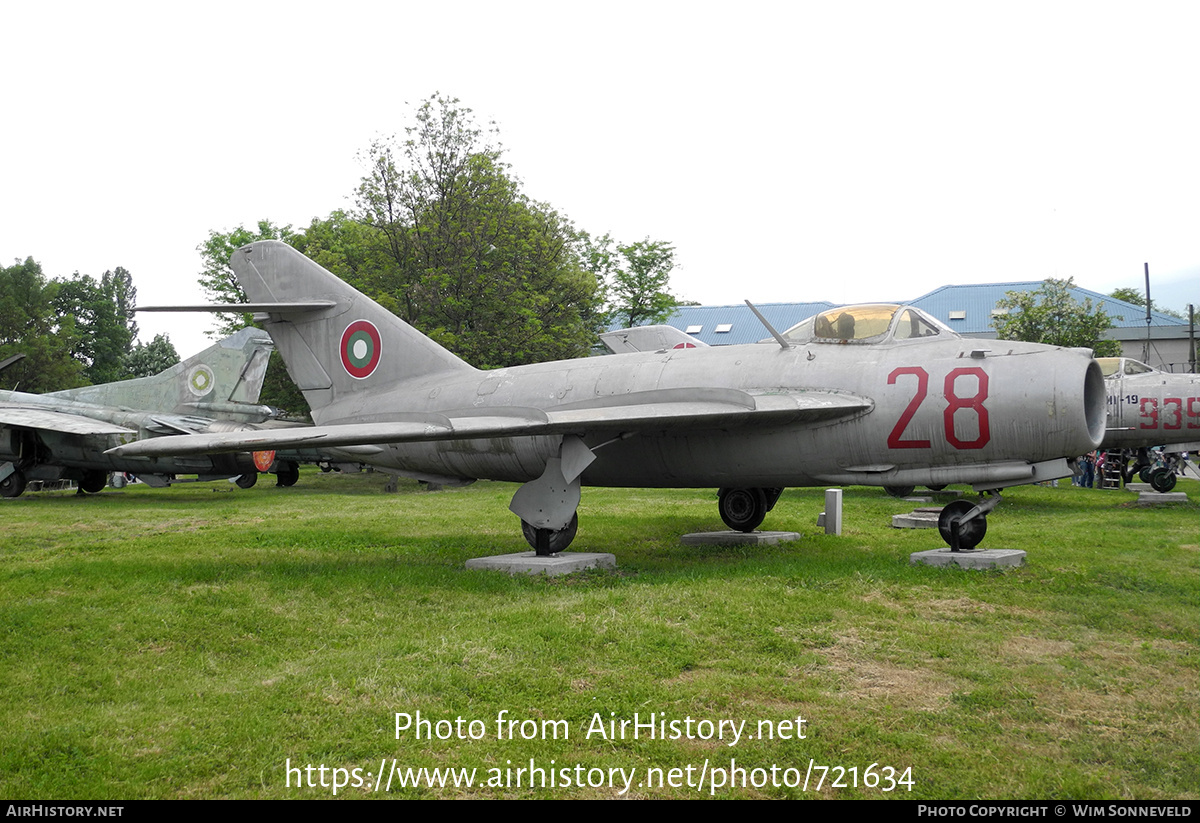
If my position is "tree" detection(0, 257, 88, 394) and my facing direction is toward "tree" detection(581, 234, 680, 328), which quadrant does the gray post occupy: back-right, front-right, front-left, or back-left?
front-right

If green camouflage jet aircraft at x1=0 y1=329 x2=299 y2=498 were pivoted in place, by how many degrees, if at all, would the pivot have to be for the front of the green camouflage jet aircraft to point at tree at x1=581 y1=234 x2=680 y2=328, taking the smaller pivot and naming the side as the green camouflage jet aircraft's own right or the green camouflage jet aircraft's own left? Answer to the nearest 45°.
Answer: approximately 135° to the green camouflage jet aircraft's own right

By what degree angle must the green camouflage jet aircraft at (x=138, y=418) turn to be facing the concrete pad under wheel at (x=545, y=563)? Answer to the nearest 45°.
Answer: approximately 90° to its left

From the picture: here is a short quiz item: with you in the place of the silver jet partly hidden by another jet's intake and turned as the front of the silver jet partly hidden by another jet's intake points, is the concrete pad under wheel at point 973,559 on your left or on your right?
on your right

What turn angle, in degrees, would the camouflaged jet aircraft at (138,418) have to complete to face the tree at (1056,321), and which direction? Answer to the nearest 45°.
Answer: approximately 180°

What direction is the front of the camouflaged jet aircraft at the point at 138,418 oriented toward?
to the viewer's left

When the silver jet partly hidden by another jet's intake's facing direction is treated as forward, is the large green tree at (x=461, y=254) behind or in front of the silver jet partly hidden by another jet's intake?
behind

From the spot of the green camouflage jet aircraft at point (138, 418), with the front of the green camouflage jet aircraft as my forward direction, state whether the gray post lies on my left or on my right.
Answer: on my left

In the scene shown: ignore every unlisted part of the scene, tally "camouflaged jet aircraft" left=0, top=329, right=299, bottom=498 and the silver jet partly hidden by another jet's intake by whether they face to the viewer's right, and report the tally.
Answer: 1

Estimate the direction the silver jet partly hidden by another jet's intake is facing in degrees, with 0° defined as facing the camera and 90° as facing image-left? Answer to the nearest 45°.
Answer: approximately 270°
